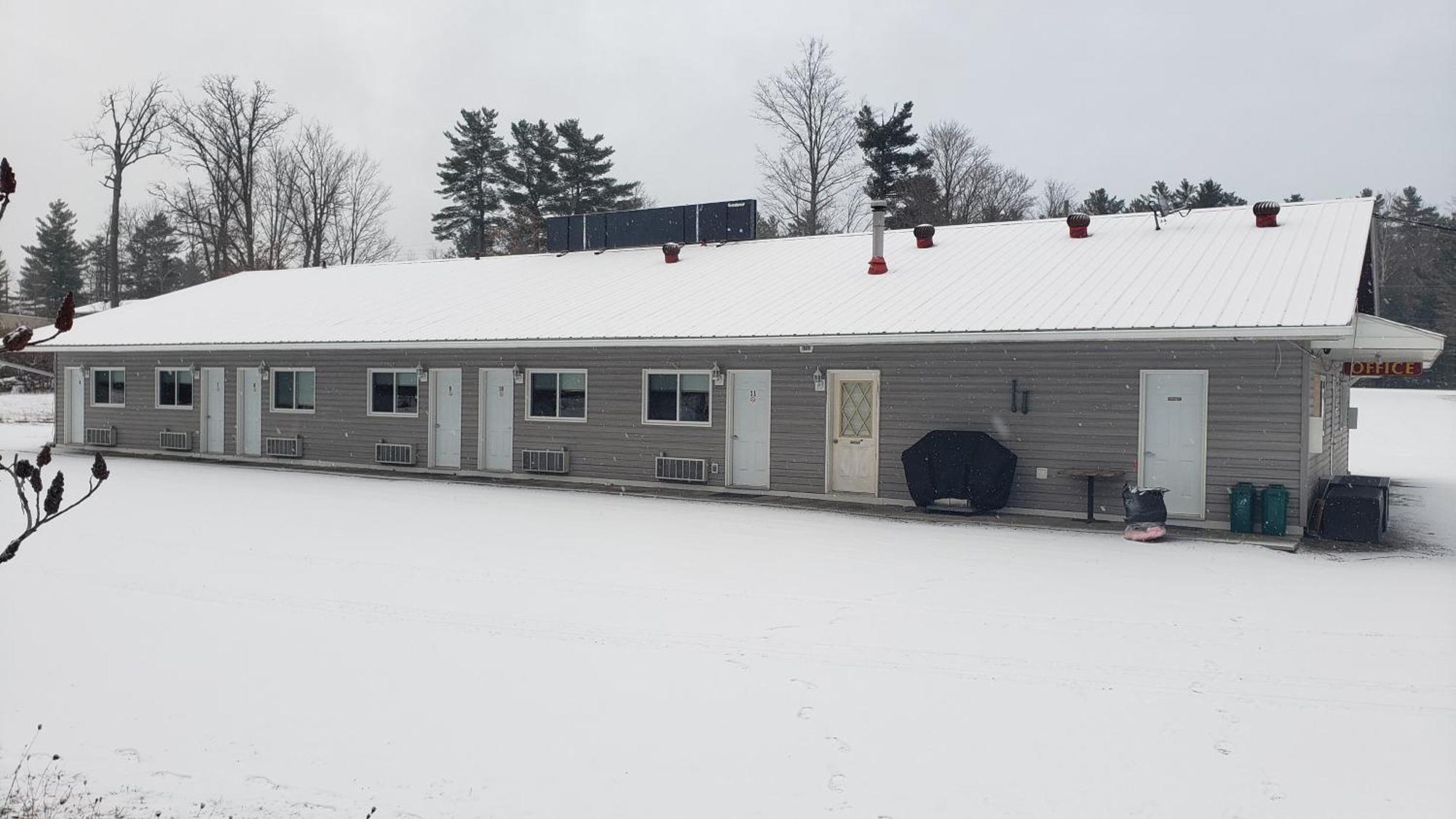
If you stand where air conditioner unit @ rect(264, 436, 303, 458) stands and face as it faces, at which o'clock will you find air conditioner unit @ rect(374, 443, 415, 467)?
air conditioner unit @ rect(374, 443, 415, 467) is roughly at 9 o'clock from air conditioner unit @ rect(264, 436, 303, 458).

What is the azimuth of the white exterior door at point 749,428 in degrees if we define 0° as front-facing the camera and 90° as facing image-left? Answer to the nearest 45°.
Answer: approximately 45°

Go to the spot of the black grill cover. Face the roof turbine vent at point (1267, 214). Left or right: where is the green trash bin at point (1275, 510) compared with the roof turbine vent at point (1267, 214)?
right

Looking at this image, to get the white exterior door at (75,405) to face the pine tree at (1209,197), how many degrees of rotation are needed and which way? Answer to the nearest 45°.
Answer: approximately 135° to its left

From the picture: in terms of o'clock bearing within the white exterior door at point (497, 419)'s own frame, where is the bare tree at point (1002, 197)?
The bare tree is roughly at 6 o'clock from the white exterior door.

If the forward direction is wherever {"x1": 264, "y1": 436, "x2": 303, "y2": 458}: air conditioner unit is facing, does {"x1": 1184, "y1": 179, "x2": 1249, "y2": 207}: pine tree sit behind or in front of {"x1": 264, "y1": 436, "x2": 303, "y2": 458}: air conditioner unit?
behind

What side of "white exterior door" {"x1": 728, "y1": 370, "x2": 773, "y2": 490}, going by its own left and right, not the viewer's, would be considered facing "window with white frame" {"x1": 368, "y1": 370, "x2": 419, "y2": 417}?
right

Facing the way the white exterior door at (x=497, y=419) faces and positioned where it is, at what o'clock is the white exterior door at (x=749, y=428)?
the white exterior door at (x=749, y=428) is roughly at 9 o'clock from the white exterior door at (x=497, y=419).

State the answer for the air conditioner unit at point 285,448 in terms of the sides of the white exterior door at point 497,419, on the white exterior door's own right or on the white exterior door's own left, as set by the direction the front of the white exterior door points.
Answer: on the white exterior door's own right

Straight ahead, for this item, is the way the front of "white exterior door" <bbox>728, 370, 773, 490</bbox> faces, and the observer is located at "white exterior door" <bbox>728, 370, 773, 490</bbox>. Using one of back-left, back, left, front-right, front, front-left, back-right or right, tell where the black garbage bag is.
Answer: left
